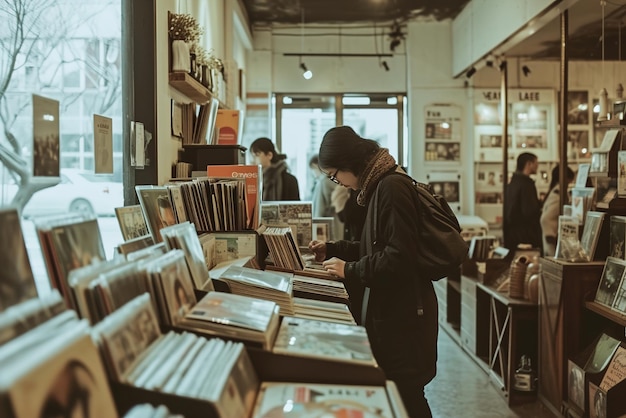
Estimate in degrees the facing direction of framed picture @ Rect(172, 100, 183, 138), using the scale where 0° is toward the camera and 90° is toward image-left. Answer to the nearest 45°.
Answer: approximately 315°

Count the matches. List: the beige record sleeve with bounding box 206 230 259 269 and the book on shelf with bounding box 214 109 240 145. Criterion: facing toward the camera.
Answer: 2

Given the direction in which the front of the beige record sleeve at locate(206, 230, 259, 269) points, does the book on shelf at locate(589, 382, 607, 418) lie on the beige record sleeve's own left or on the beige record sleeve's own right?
on the beige record sleeve's own left

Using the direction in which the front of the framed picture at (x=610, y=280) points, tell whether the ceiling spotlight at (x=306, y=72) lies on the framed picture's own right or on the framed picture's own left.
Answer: on the framed picture's own right

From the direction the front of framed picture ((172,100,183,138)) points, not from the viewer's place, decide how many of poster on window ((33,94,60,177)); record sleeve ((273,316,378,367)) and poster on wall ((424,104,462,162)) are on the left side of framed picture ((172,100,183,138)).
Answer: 1

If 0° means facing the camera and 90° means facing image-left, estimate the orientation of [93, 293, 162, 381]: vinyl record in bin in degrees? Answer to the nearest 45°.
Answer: approximately 315°

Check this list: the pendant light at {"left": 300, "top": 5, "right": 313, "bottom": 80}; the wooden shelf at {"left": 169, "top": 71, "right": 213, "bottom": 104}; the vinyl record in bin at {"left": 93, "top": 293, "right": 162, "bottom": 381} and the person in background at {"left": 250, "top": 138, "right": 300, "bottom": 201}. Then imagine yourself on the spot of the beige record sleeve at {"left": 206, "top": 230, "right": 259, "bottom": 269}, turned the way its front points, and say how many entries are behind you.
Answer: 3

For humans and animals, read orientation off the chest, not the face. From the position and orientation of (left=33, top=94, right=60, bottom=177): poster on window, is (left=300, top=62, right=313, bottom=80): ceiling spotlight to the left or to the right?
on its left

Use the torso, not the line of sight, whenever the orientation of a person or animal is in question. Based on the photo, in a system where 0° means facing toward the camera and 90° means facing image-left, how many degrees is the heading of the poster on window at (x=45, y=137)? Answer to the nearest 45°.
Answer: approximately 315°

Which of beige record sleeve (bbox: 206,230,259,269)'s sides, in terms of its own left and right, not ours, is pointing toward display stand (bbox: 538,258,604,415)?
left

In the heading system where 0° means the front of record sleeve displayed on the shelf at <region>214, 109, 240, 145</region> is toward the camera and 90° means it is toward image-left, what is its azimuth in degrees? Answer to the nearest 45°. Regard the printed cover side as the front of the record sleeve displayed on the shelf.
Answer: approximately 0°
